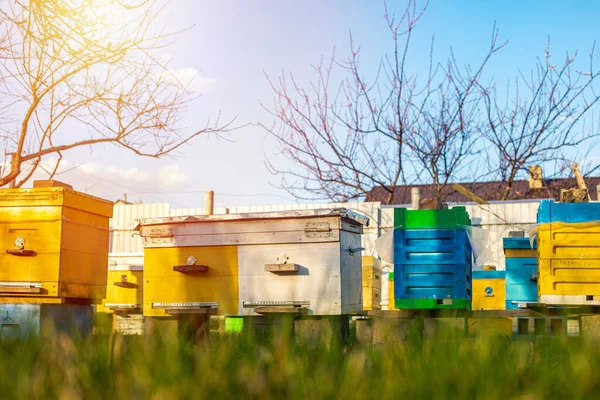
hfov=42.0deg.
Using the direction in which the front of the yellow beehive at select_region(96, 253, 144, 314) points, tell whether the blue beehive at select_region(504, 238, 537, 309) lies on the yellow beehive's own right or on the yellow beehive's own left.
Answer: on the yellow beehive's own left

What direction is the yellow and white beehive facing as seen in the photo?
toward the camera

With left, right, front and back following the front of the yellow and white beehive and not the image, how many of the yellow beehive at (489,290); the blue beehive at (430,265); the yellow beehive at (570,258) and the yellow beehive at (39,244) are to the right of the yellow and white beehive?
1

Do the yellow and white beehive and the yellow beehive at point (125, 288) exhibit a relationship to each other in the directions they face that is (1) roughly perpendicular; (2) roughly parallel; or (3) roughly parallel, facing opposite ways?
roughly parallel

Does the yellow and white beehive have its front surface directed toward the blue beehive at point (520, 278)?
no

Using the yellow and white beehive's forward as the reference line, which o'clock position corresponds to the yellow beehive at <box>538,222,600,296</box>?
The yellow beehive is roughly at 9 o'clock from the yellow and white beehive.

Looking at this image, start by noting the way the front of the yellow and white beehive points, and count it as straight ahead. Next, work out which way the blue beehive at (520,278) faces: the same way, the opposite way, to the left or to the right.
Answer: the same way

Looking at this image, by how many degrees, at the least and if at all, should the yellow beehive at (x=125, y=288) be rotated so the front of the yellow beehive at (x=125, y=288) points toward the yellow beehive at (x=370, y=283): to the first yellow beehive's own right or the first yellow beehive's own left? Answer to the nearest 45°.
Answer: approximately 90° to the first yellow beehive's own left

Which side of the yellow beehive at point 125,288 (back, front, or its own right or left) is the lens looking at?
front

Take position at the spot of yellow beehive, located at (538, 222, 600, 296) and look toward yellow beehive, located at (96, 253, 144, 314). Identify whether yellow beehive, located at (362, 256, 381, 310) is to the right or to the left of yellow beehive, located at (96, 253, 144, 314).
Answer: right

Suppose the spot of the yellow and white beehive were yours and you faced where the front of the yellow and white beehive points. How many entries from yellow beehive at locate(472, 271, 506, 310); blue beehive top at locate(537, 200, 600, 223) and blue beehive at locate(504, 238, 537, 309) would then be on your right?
0

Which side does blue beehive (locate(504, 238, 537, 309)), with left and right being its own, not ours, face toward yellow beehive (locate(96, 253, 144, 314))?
right

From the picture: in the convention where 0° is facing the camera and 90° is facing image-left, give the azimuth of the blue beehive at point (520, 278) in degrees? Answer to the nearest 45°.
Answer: approximately 0°
